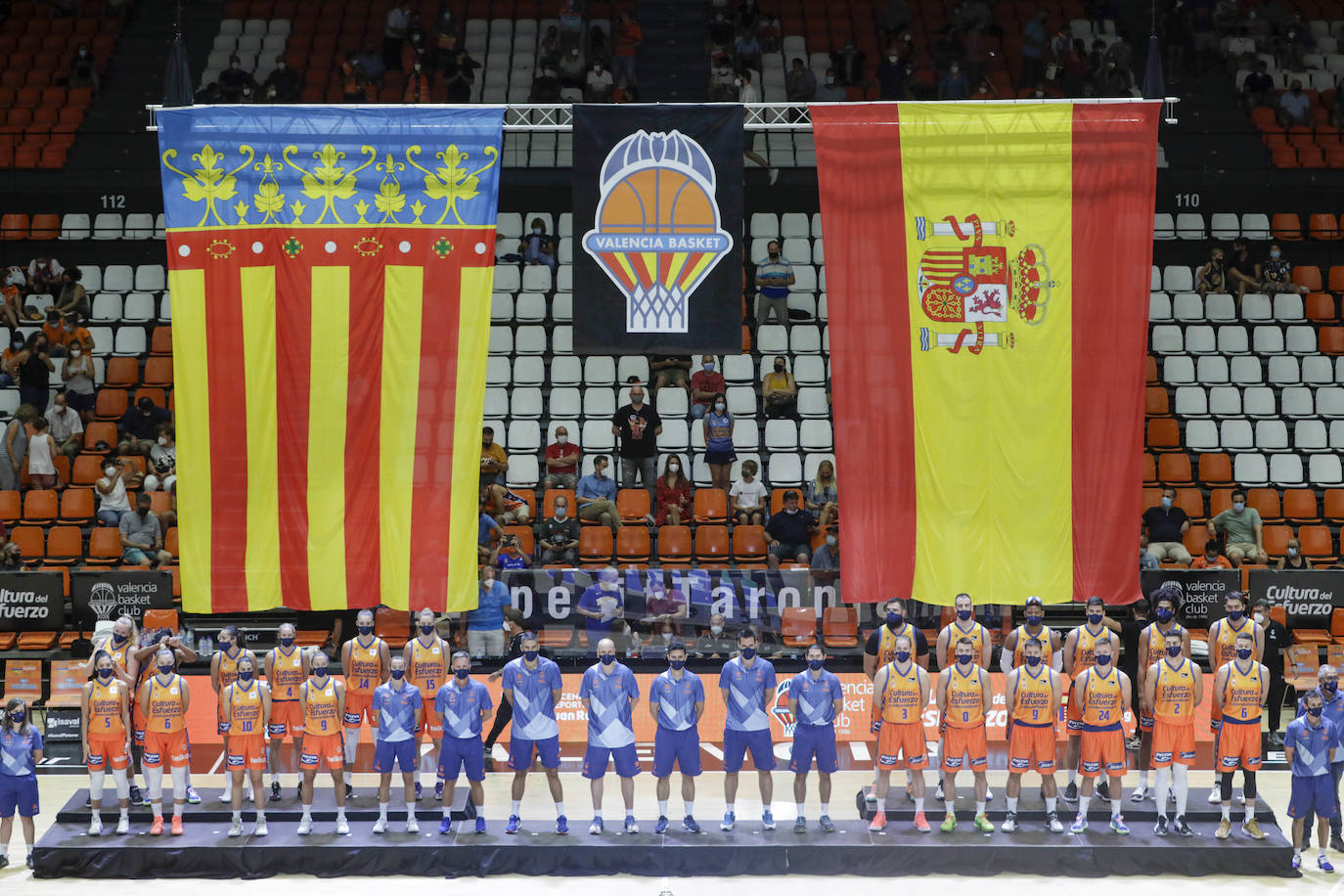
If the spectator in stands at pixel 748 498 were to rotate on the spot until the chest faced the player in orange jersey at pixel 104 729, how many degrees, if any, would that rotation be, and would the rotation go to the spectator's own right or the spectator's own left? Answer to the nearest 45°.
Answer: approximately 45° to the spectator's own right

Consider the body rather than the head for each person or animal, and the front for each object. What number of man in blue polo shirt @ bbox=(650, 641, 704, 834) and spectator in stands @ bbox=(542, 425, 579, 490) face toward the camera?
2

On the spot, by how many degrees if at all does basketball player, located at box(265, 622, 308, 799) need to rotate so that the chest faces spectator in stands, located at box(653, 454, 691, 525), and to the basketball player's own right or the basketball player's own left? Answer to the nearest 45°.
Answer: approximately 135° to the basketball player's own left

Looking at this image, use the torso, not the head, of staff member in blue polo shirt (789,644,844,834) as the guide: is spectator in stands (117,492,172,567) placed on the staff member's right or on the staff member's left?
on the staff member's right

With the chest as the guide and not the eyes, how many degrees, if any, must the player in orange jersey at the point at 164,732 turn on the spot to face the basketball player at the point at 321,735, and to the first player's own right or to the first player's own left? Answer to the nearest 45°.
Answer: approximately 90° to the first player's own left

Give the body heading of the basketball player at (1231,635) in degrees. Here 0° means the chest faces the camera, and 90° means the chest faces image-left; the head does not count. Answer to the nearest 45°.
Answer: approximately 0°

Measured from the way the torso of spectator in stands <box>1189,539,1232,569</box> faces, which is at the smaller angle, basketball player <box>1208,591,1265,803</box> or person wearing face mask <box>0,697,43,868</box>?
the basketball player

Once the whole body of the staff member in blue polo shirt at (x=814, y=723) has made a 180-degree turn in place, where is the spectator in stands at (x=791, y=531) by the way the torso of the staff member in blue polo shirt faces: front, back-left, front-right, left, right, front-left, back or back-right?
front

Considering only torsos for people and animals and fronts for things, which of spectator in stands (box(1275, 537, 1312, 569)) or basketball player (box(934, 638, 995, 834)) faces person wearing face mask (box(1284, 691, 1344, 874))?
the spectator in stands
